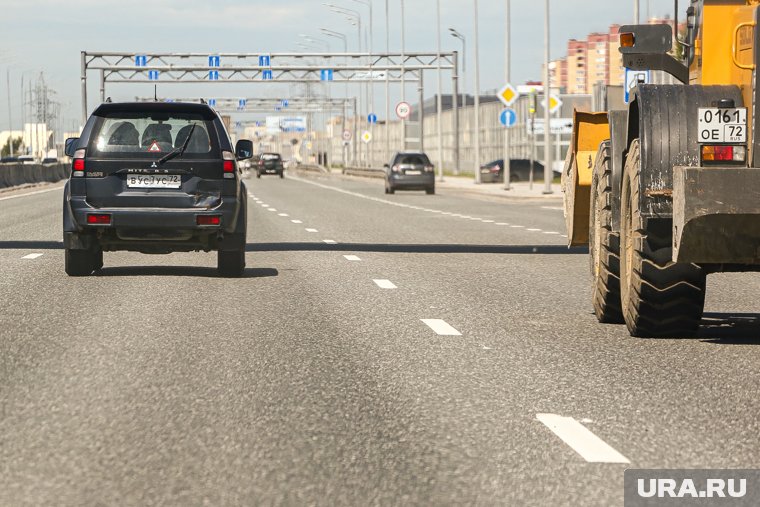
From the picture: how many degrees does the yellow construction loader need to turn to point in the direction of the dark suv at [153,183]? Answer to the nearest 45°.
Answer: approximately 45° to its left

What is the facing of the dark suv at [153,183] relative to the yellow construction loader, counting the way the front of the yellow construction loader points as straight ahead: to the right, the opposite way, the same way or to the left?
the same way

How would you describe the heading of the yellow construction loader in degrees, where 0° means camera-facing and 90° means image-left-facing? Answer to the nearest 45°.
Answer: approximately 180°

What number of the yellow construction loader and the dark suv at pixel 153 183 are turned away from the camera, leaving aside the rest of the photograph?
2

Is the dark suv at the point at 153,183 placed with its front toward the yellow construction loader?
no

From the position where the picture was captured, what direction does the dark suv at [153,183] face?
facing away from the viewer
